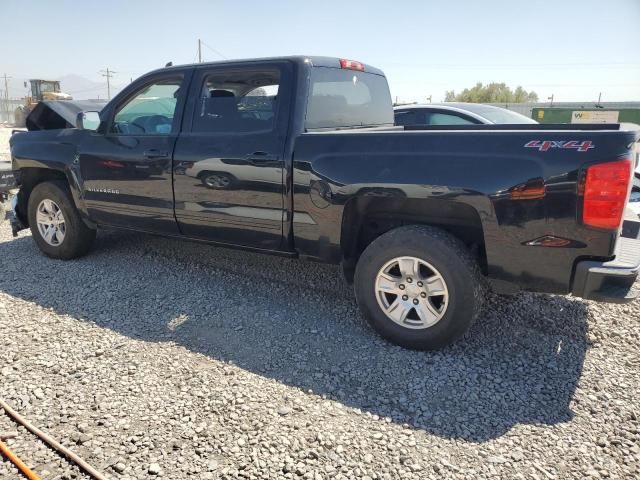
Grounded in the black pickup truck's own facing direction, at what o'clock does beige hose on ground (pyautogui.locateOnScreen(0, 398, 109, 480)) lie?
The beige hose on ground is roughly at 9 o'clock from the black pickup truck.

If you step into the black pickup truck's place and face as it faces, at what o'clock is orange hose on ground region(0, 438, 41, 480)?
The orange hose on ground is roughly at 9 o'clock from the black pickup truck.

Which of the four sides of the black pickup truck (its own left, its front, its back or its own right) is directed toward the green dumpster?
right

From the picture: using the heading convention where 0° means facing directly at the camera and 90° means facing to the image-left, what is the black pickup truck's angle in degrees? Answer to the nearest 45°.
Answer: approximately 135°
